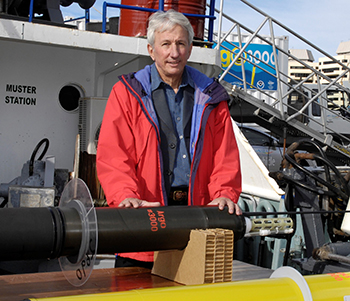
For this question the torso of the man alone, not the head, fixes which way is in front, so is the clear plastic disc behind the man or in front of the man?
in front

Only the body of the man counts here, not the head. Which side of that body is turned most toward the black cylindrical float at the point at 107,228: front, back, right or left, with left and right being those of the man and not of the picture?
front

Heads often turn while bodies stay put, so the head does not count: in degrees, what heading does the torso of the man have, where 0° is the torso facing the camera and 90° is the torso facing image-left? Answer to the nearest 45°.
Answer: approximately 0°

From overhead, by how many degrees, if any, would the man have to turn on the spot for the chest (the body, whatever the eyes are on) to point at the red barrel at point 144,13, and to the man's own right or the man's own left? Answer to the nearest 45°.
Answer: approximately 180°
